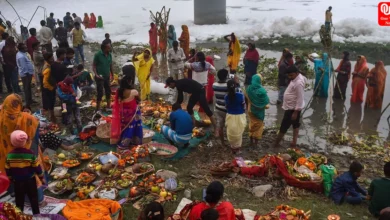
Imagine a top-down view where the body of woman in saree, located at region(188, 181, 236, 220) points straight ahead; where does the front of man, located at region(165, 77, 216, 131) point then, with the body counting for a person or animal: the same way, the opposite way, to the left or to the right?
to the left

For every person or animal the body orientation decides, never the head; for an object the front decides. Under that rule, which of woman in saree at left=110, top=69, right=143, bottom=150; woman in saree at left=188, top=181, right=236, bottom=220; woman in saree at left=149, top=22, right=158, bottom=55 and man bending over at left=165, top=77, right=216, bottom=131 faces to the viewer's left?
the man bending over

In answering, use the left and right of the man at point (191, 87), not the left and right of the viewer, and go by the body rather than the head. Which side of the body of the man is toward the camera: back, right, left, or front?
left

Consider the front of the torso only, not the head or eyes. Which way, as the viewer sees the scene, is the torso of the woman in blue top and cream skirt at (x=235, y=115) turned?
away from the camera

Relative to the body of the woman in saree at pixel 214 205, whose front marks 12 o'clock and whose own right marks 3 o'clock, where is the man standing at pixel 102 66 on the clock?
The man standing is roughly at 11 o'clock from the woman in saree.

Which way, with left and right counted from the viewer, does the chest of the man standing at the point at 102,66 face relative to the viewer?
facing the viewer and to the right of the viewer

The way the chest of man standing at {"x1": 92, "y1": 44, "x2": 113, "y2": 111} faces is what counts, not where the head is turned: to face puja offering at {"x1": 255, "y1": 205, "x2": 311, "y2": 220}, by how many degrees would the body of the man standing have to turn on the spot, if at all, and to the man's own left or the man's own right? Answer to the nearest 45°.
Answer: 0° — they already face it

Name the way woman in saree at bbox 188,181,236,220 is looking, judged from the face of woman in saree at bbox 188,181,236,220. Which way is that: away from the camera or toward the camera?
away from the camera
